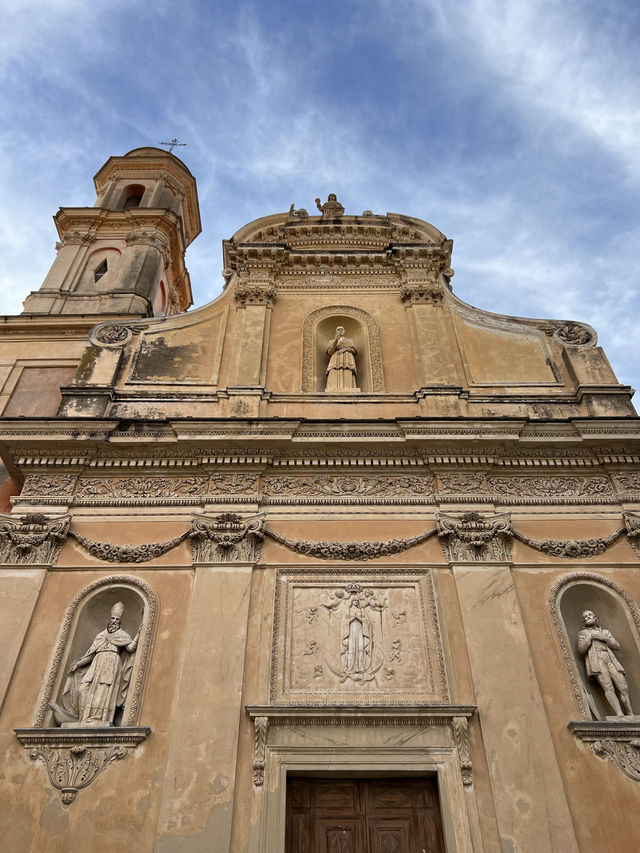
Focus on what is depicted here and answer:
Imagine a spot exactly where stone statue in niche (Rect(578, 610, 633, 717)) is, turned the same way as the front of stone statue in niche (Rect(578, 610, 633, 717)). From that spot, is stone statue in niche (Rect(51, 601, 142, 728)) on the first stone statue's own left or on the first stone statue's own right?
on the first stone statue's own right

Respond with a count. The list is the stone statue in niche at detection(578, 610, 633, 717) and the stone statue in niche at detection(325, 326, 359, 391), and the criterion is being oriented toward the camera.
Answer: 2

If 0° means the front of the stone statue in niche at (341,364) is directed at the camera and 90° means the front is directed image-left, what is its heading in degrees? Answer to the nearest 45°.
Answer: approximately 0°

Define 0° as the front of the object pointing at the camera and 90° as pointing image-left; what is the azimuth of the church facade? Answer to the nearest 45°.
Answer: approximately 0°
